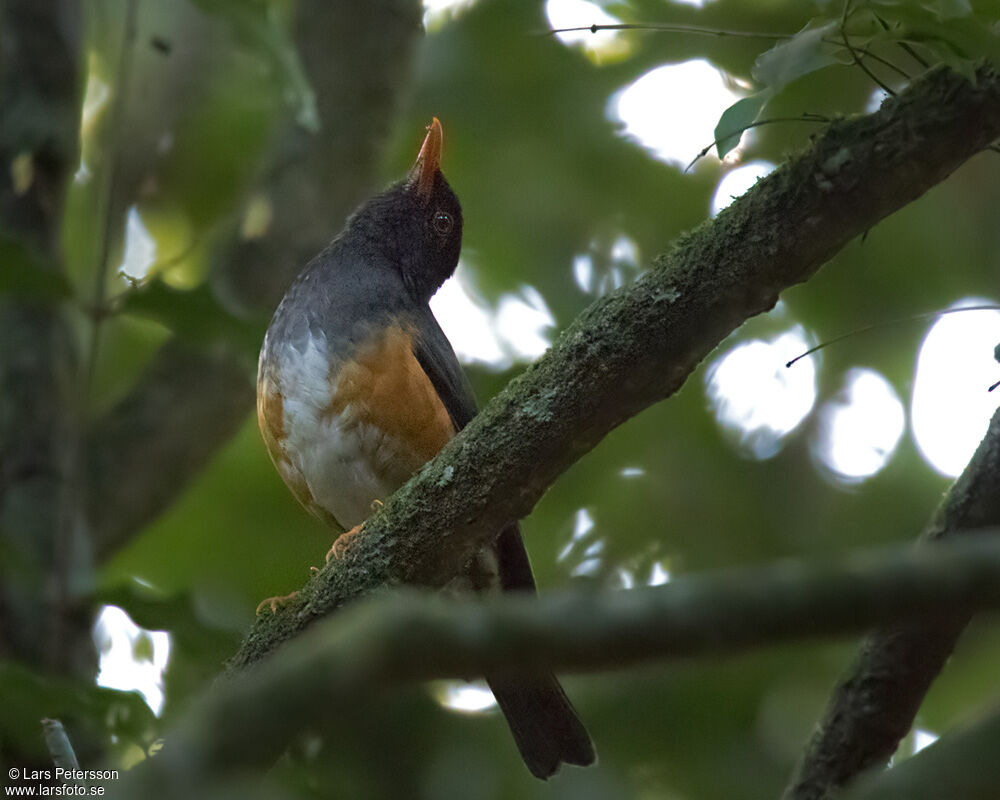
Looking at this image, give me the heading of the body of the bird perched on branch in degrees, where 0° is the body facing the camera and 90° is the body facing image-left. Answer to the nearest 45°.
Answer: approximately 45°

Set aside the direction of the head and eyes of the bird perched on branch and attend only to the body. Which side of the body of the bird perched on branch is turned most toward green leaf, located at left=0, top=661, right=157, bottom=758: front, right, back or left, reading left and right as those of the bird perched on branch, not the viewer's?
front

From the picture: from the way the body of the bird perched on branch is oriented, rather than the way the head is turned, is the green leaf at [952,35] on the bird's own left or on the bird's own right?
on the bird's own left
